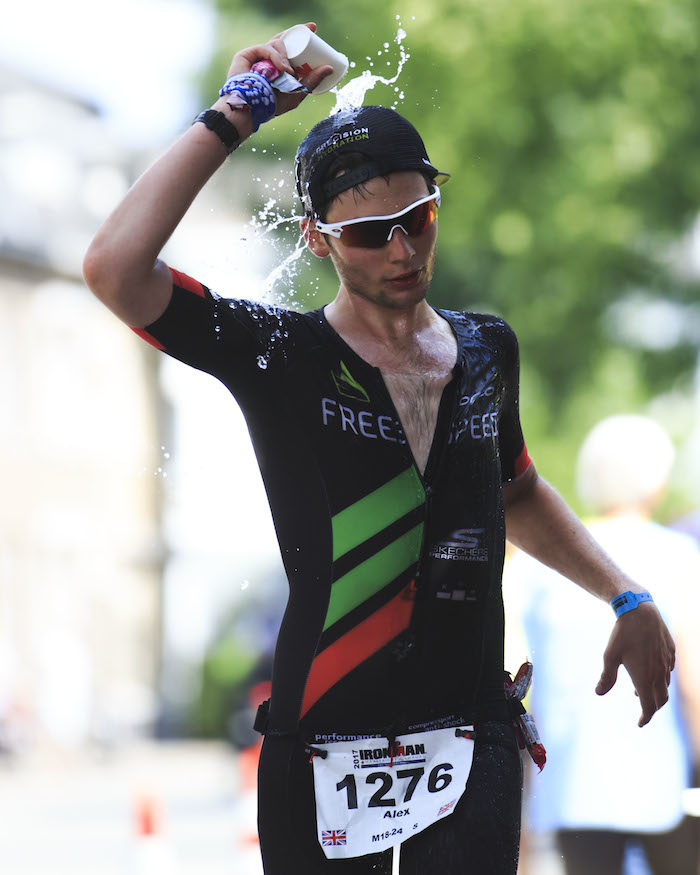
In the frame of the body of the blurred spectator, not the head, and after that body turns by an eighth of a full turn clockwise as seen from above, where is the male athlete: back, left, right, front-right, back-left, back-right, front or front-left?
back-right

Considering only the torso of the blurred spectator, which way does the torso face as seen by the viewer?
away from the camera
